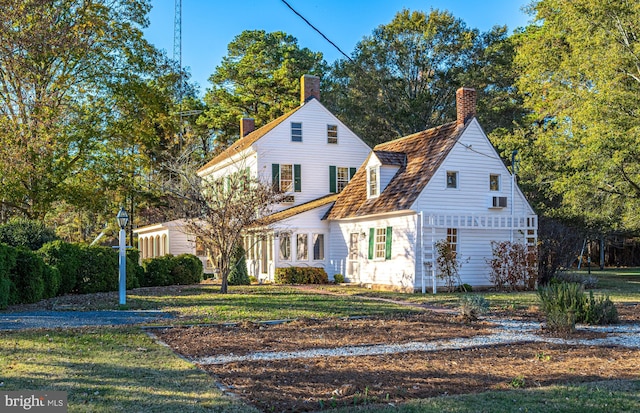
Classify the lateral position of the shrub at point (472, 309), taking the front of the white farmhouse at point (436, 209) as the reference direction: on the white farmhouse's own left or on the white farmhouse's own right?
on the white farmhouse's own left

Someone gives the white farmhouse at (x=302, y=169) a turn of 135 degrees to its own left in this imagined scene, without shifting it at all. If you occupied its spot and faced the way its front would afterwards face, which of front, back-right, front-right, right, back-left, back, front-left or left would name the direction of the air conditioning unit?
front-right

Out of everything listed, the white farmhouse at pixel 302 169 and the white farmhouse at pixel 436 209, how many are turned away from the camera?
0

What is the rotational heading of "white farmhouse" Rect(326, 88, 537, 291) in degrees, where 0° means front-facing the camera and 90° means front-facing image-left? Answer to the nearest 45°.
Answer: approximately 45°

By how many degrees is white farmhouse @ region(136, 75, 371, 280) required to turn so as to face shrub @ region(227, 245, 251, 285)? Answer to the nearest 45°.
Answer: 0° — it already faces it

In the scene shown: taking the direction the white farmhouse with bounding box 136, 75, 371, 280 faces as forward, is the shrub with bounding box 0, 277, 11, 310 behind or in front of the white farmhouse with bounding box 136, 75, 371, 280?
in front

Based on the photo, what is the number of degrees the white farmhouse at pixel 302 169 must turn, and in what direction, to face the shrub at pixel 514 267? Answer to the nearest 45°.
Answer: approximately 90° to its left

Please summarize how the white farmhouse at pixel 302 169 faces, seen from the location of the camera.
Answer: facing the viewer and to the left of the viewer

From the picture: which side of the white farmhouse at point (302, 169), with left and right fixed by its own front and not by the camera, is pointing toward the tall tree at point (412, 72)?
back

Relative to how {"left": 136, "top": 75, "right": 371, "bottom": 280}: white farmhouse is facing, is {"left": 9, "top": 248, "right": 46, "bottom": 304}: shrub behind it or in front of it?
in front

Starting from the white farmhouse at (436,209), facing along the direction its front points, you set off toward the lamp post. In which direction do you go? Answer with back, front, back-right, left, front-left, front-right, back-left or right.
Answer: front

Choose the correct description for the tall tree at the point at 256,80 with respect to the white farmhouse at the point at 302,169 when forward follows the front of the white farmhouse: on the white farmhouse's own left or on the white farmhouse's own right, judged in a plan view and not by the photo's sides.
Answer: on the white farmhouse's own right
